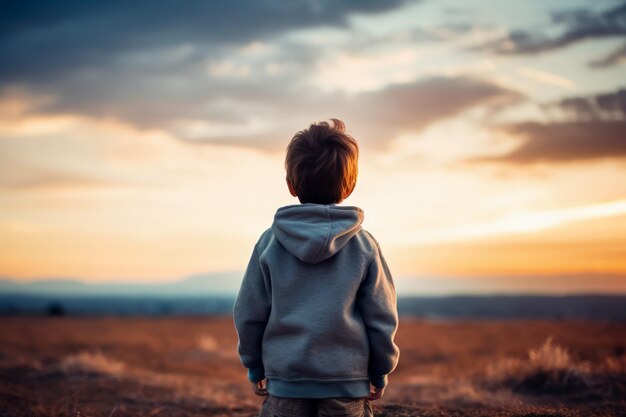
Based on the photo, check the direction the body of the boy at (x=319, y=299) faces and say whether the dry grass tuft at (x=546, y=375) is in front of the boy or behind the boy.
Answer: in front

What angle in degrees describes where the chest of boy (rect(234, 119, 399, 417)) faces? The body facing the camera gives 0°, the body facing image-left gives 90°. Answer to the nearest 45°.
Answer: approximately 180°
